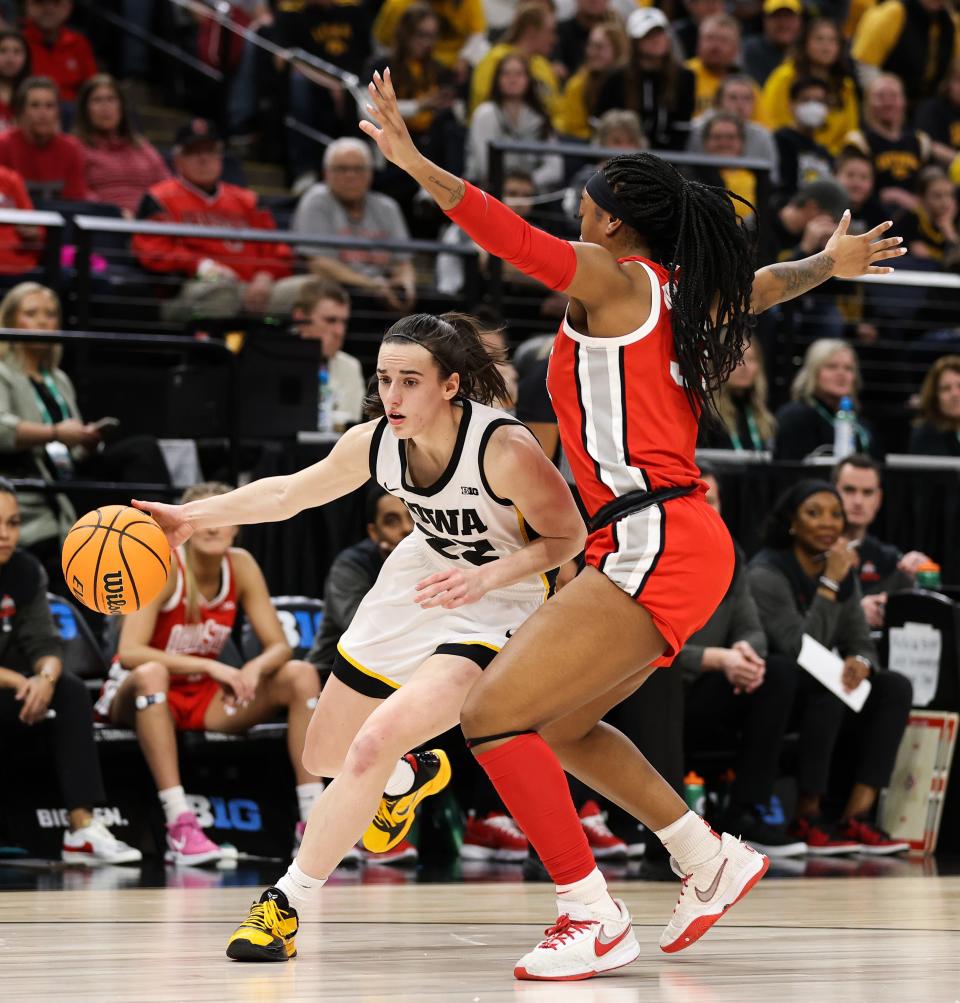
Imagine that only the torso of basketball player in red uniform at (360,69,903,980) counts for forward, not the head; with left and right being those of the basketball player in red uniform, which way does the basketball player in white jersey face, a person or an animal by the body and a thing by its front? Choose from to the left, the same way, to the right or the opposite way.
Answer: to the left

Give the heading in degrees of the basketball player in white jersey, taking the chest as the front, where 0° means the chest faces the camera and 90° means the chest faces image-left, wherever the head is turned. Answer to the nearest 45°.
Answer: approximately 45°

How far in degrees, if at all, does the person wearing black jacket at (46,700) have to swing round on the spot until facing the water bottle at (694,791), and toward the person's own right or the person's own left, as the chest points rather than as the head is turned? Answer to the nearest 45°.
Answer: approximately 45° to the person's own left

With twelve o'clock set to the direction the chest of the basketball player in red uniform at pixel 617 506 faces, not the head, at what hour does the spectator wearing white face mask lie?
The spectator wearing white face mask is roughly at 2 o'clock from the basketball player in red uniform.

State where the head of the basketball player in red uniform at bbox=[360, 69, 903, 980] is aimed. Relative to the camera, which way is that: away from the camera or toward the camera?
away from the camera

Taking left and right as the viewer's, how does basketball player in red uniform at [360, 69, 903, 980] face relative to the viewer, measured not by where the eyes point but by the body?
facing away from the viewer and to the left of the viewer

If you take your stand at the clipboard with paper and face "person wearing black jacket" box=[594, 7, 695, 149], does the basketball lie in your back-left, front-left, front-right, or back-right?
back-left

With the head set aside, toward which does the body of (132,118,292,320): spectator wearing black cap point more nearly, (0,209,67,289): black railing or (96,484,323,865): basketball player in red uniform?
the basketball player in red uniform
